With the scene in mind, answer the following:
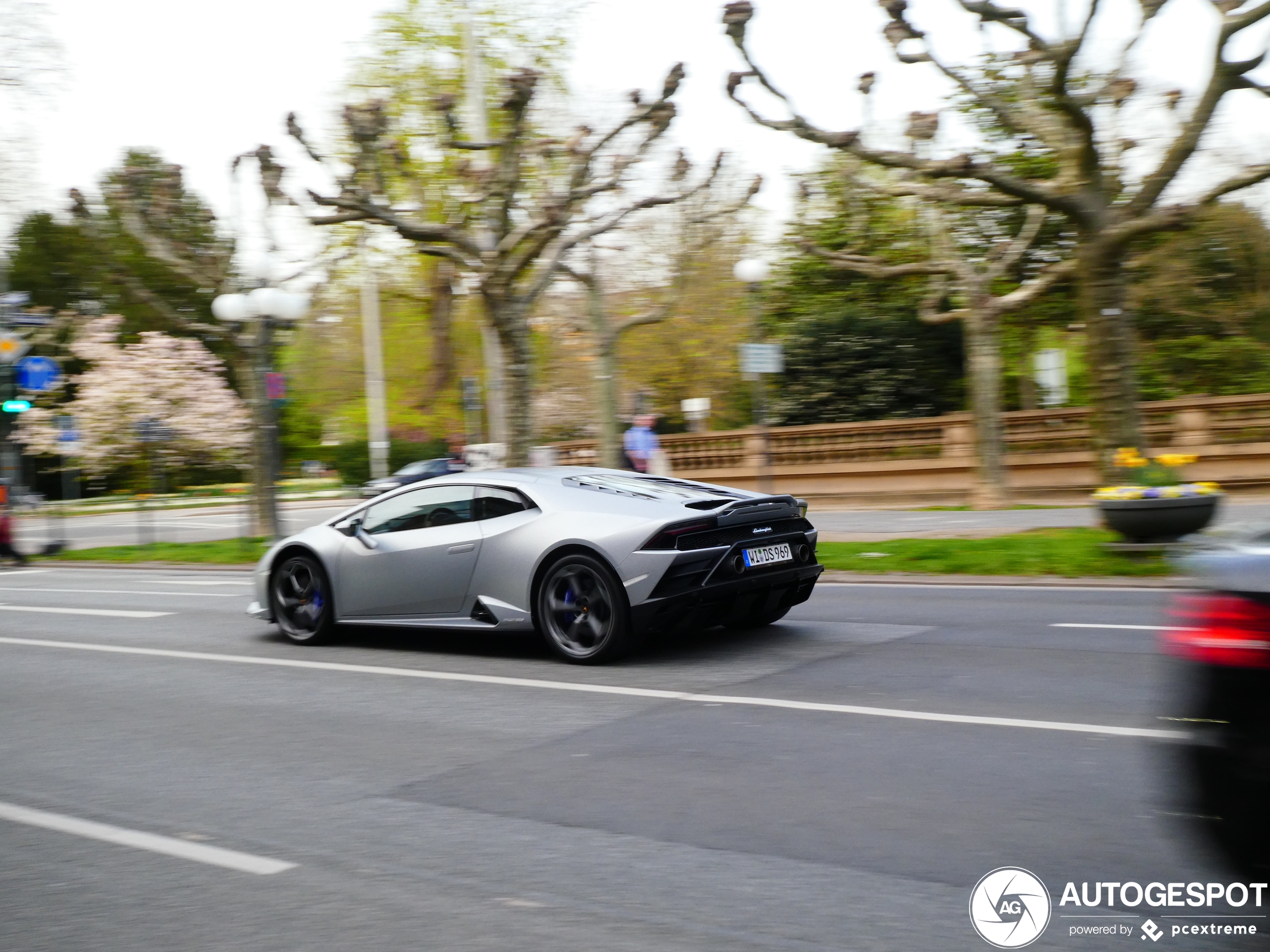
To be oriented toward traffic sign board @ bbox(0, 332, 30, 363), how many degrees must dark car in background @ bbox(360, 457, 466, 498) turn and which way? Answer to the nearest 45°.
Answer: approximately 45° to its left

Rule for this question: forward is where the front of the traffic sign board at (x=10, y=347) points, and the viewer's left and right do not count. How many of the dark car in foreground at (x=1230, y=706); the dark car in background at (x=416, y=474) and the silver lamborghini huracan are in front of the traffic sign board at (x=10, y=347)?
2

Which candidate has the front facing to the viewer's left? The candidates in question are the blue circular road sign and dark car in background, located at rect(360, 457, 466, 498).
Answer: the dark car in background

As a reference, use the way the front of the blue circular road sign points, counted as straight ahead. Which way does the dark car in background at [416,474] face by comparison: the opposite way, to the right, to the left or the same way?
to the right

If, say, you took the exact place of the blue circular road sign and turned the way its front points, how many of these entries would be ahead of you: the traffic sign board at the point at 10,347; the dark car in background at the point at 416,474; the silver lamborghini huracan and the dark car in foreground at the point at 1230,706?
2

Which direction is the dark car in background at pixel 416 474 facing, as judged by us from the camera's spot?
facing to the left of the viewer

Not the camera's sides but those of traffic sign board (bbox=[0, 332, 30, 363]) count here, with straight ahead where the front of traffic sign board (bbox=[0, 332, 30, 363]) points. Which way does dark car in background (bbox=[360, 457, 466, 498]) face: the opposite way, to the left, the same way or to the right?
to the right

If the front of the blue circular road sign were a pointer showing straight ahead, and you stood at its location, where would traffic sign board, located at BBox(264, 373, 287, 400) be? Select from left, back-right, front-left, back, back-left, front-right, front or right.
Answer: front-left

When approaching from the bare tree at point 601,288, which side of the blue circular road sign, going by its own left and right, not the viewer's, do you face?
left
